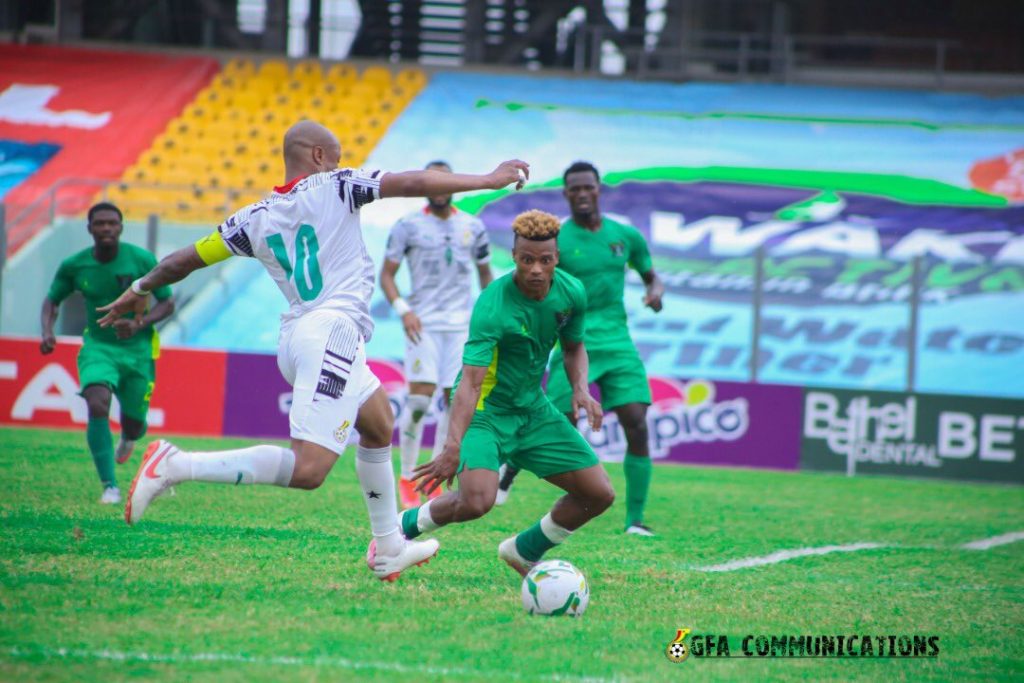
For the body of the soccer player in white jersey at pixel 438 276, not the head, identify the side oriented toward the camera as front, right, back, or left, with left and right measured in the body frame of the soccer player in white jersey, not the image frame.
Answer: front

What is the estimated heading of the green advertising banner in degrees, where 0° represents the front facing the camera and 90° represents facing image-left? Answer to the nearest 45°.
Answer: approximately 0°

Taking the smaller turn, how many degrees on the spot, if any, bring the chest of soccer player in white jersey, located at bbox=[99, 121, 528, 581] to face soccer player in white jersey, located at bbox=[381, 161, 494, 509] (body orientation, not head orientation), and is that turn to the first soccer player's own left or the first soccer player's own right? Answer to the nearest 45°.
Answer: approximately 45° to the first soccer player's own left

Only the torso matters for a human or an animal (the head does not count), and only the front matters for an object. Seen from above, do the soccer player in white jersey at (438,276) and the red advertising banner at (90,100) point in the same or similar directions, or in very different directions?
same or similar directions

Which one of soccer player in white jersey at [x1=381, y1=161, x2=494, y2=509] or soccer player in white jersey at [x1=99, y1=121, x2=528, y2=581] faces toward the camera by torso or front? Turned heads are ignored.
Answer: soccer player in white jersey at [x1=381, y1=161, x2=494, y2=509]

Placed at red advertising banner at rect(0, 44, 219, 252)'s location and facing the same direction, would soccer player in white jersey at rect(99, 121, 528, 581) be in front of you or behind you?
in front

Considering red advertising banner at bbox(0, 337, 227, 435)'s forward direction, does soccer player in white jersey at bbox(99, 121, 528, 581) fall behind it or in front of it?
in front

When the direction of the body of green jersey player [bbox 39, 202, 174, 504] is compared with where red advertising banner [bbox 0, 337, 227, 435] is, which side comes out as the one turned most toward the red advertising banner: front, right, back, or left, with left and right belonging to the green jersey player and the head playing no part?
back

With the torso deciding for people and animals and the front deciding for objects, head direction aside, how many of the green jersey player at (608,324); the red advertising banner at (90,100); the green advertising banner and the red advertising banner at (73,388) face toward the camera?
4

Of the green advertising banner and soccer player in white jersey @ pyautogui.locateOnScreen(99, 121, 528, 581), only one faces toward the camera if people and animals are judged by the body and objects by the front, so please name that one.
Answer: the green advertising banner

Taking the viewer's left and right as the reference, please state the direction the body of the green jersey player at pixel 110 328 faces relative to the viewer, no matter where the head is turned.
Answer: facing the viewer

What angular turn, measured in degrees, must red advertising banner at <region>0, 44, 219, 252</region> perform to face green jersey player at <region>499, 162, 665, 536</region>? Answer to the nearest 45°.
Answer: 0° — it already faces them

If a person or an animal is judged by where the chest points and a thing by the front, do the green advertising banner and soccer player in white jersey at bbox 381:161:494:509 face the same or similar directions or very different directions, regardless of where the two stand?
same or similar directions

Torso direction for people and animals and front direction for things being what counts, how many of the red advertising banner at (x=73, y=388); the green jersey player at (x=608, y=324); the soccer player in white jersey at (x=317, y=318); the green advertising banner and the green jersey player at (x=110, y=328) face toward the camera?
4

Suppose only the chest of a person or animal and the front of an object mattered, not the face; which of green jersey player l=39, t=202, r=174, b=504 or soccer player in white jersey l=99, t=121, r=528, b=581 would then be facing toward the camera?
the green jersey player

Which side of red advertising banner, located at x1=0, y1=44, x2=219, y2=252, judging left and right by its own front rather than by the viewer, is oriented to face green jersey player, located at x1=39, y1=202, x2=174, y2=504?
front

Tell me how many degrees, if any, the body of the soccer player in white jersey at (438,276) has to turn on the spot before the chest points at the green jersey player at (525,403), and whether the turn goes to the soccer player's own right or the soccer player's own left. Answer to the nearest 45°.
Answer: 0° — they already face them

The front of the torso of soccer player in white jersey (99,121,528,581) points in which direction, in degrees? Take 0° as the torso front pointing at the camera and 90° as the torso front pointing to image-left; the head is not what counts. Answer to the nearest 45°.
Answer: approximately 225°

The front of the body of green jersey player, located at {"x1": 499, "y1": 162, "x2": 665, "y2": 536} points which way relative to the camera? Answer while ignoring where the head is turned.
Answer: toward the camera
